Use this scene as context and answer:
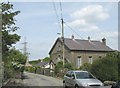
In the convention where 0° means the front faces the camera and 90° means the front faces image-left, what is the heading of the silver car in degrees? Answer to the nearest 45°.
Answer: approximately 315°

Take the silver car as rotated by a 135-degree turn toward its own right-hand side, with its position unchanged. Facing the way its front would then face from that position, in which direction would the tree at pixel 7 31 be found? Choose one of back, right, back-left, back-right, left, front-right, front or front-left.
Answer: front

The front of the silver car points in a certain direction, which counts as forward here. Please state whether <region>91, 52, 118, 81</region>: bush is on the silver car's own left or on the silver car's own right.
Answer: on the silver car's own left
